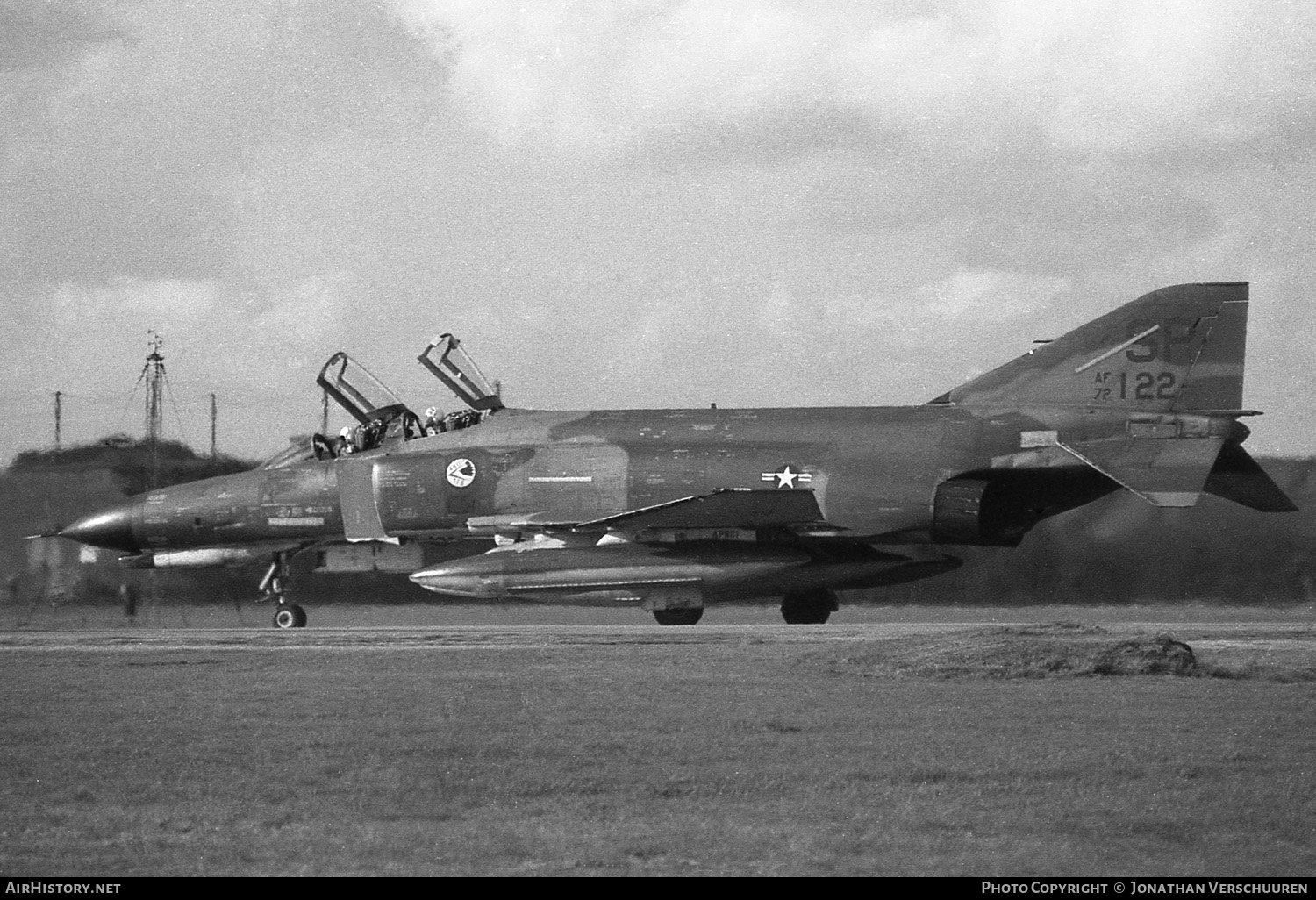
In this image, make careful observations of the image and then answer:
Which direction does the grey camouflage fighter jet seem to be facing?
to the viewer's left
